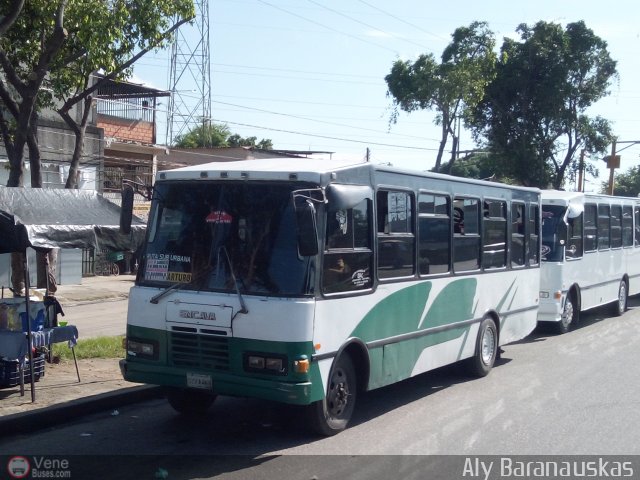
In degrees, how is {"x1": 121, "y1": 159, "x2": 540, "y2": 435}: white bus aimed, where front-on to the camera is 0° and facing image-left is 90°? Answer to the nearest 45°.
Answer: approximately 45°

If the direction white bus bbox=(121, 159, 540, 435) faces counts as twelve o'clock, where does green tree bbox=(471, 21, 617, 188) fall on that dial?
The green tree is roughly at 5 o'clock from the white bus.

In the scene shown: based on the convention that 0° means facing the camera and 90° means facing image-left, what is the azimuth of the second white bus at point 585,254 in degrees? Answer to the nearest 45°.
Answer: approximately 45°

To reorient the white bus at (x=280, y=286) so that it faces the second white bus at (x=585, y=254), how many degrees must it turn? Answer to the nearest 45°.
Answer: approximately 180°

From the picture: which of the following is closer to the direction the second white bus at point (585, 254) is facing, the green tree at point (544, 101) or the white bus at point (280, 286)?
the white bus

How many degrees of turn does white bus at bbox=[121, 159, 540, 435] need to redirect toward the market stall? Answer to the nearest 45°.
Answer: approximately 90° to its right

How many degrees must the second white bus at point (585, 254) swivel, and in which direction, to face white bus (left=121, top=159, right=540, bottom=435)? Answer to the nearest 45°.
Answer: approximately 45° to its left

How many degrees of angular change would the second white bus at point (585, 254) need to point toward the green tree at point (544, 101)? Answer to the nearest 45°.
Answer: approximately 135° to its right

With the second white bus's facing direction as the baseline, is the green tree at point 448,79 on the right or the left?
on its right
